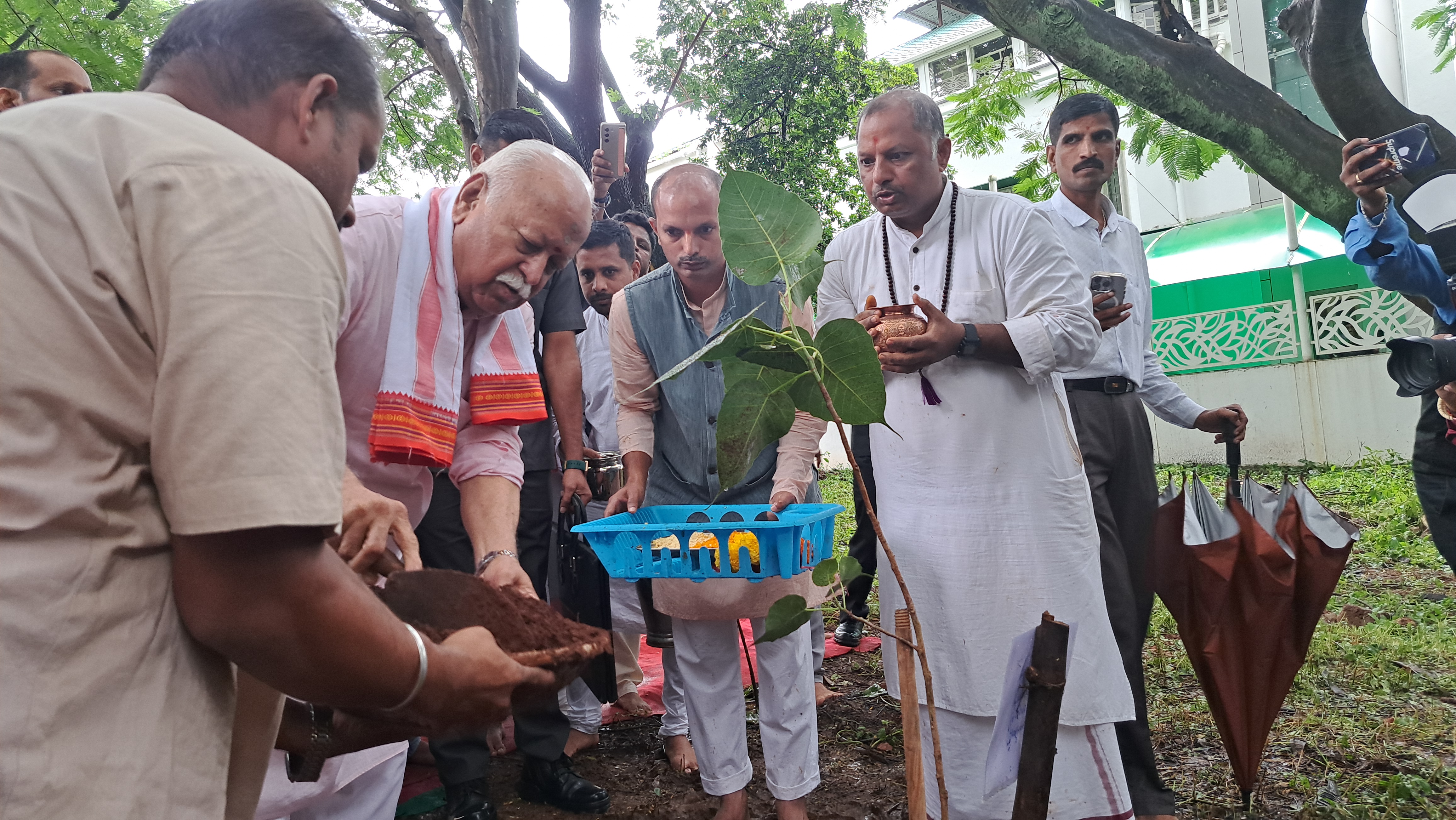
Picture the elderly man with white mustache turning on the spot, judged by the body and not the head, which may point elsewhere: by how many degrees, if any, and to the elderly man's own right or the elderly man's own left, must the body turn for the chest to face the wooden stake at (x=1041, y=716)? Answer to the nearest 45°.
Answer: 0° — they already face it

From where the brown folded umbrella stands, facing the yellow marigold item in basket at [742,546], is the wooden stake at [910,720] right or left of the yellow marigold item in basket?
left

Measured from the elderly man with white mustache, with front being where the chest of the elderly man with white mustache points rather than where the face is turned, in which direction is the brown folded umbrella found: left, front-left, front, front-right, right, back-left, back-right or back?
front-left

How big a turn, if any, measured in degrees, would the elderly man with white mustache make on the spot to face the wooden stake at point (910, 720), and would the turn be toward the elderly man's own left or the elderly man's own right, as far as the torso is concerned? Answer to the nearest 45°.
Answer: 0° — they already face it

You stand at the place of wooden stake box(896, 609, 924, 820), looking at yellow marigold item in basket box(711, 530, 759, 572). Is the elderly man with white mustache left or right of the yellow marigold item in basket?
left

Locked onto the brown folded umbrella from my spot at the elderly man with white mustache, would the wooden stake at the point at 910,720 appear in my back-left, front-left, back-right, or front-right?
front-right

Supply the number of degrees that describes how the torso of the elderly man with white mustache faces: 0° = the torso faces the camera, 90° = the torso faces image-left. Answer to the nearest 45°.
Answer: approximately 315°
